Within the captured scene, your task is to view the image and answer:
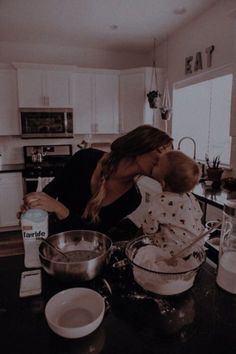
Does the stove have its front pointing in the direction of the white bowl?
yes

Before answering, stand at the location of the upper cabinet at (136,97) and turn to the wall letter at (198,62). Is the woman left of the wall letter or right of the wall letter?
right

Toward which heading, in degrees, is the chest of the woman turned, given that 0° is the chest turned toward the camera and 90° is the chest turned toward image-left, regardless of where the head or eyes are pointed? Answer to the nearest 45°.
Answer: approximately 315°

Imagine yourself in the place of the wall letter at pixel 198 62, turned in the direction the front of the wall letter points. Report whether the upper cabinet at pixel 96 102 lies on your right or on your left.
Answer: on your right

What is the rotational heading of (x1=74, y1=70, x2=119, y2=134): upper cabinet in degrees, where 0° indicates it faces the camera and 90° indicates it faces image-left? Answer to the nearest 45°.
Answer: approximately 0°

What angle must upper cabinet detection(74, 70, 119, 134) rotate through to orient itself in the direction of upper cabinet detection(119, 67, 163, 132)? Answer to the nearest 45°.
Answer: approximately 90° to its left

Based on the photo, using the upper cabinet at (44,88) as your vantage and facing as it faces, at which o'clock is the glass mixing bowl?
The glass mixing bowl is roughly at 12 o'clock from the upper cabinet.
